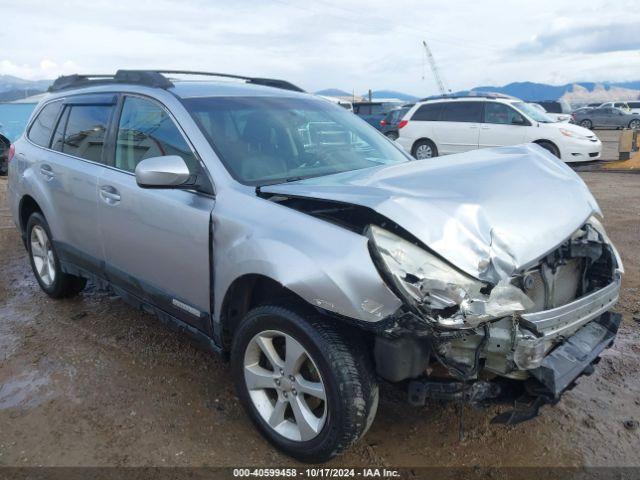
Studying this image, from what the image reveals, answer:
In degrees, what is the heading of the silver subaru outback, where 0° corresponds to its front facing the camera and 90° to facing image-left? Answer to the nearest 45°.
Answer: approximately 315°

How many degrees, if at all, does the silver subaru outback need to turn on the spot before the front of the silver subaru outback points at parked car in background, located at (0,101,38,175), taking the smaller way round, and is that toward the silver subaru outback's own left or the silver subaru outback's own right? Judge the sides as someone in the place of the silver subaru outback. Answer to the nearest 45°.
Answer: approximately 180°

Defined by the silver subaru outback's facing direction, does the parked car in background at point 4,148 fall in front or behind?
behind

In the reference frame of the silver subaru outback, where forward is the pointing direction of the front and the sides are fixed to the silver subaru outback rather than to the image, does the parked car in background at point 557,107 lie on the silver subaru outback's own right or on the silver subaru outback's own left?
on the silver subaru outback's own left

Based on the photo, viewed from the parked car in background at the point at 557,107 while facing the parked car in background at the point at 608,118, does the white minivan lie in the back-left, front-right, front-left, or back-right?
back-right

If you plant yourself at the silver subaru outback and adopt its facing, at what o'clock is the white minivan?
The white minivan is roughly at 8 o'clock from the silver subaru outback.

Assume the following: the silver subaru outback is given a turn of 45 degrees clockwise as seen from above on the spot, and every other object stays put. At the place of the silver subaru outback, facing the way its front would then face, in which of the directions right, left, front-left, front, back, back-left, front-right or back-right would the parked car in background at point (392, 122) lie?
back
